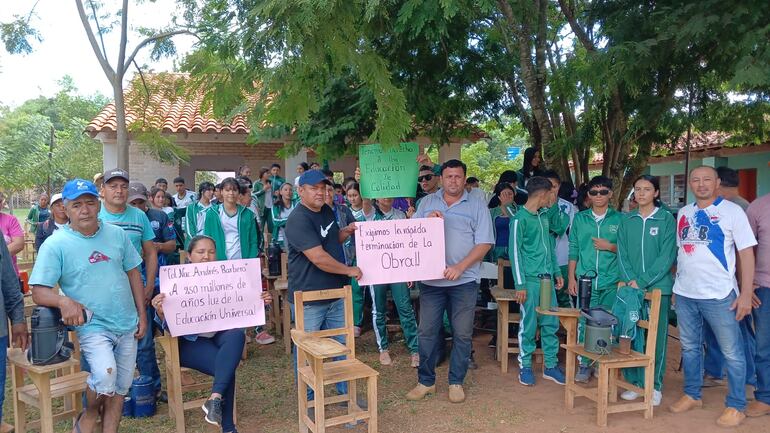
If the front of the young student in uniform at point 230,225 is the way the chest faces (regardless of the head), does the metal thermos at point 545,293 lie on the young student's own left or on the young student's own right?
on the young student's own left

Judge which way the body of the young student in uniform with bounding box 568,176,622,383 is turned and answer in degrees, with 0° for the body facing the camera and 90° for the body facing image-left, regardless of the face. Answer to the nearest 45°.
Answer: approximately 0°

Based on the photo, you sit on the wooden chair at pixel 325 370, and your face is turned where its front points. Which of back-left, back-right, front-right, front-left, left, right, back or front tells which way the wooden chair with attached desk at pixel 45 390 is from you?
back-right

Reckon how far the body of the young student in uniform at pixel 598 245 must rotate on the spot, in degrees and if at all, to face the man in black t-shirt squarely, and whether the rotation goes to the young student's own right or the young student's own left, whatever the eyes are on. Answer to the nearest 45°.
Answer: approximately 45° to the young student's own right

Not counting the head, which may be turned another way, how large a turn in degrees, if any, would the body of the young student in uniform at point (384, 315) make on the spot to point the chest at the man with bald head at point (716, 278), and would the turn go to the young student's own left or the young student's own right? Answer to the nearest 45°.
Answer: approximately 45° to the young student's own left

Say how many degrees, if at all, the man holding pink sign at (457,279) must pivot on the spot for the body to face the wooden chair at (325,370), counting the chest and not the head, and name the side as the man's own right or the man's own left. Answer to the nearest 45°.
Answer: approximately 45° to the man's own right

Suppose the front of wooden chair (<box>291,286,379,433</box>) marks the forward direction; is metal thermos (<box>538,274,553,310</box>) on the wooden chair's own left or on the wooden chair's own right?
on the wooden chair's own left

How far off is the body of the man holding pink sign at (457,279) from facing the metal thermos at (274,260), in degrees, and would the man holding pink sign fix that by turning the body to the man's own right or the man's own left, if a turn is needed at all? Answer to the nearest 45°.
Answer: approximately 135° to the man's own right

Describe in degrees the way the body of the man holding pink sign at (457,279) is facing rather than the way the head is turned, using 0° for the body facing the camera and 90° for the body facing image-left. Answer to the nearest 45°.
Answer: approximately 0°

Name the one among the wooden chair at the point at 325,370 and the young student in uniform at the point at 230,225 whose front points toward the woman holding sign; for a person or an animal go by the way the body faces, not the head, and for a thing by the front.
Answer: the young student in uniform
